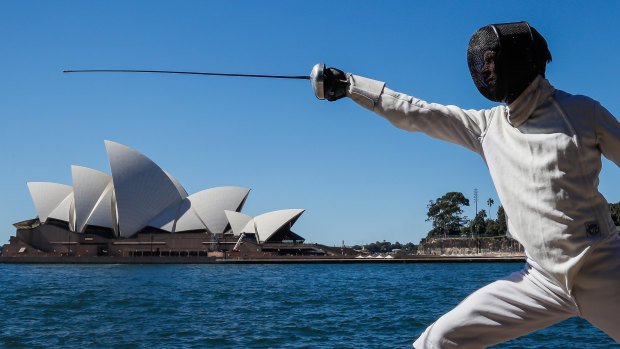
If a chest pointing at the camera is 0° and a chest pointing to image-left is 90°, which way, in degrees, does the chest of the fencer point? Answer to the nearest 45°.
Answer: approximately 45°
